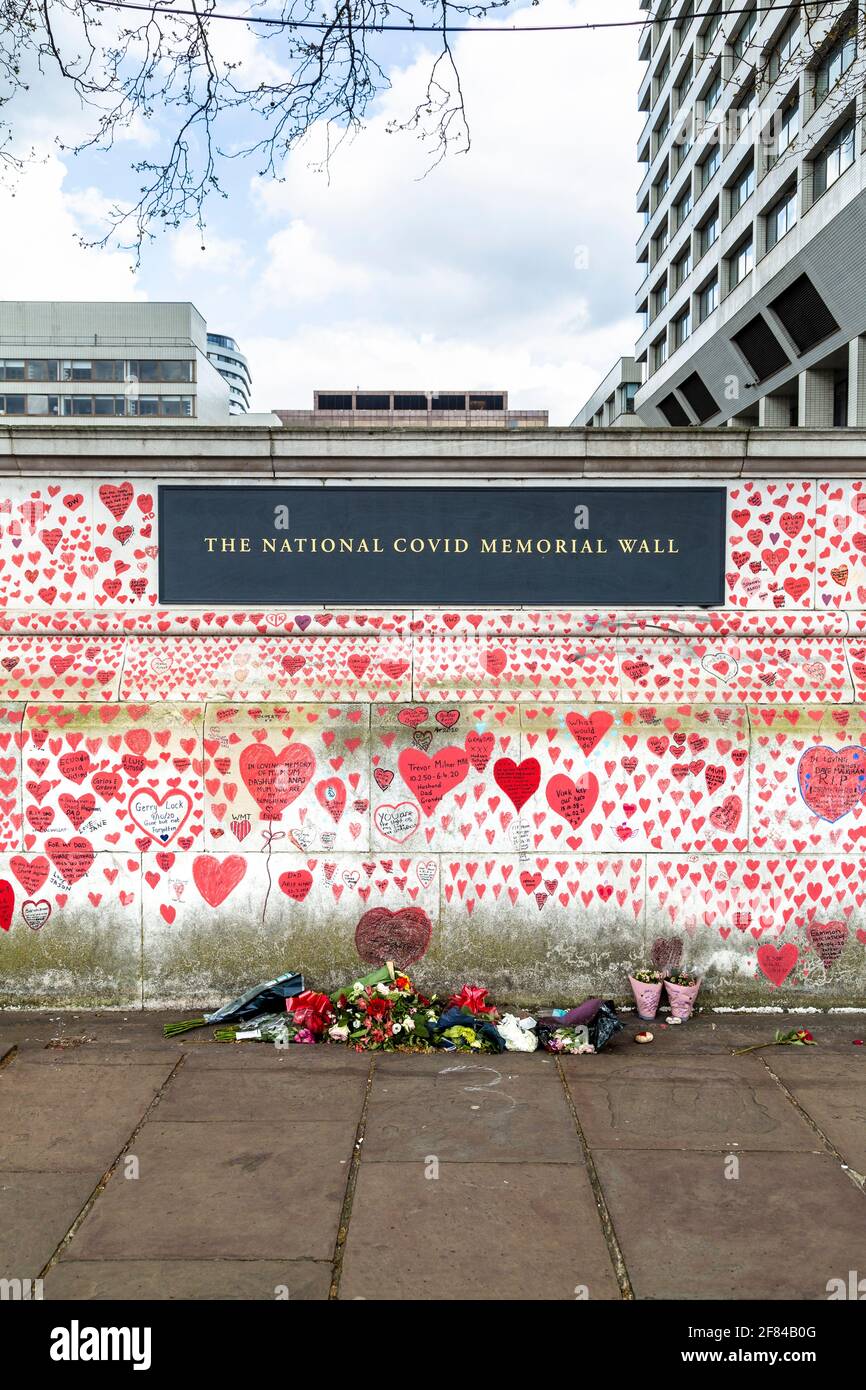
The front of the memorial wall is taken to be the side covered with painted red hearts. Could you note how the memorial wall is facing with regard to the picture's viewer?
facing the viewer

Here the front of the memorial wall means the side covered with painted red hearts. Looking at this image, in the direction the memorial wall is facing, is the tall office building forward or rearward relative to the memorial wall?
rearward

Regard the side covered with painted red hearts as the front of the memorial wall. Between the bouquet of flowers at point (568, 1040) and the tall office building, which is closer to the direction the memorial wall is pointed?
the bouquet of flowers

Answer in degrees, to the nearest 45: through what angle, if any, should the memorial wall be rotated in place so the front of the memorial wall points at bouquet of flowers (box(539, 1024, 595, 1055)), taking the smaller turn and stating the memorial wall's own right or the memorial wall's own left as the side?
approximately 45° to the memorial wall's own left

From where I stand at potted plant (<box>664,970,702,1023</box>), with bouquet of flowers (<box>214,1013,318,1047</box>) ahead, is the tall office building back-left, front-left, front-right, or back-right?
back-right
